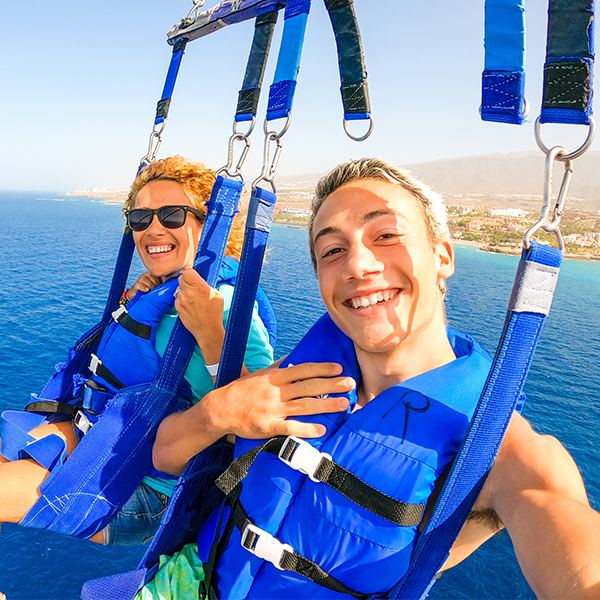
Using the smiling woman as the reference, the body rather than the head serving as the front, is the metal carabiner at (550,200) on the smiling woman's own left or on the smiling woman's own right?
on the smiling woman's own left

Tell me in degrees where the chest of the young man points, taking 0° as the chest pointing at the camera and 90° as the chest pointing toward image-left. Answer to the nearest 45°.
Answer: approximately 45°

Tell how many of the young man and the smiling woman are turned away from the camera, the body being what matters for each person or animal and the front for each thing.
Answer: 0

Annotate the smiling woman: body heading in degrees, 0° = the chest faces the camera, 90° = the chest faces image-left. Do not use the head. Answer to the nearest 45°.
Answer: approximately 45°
